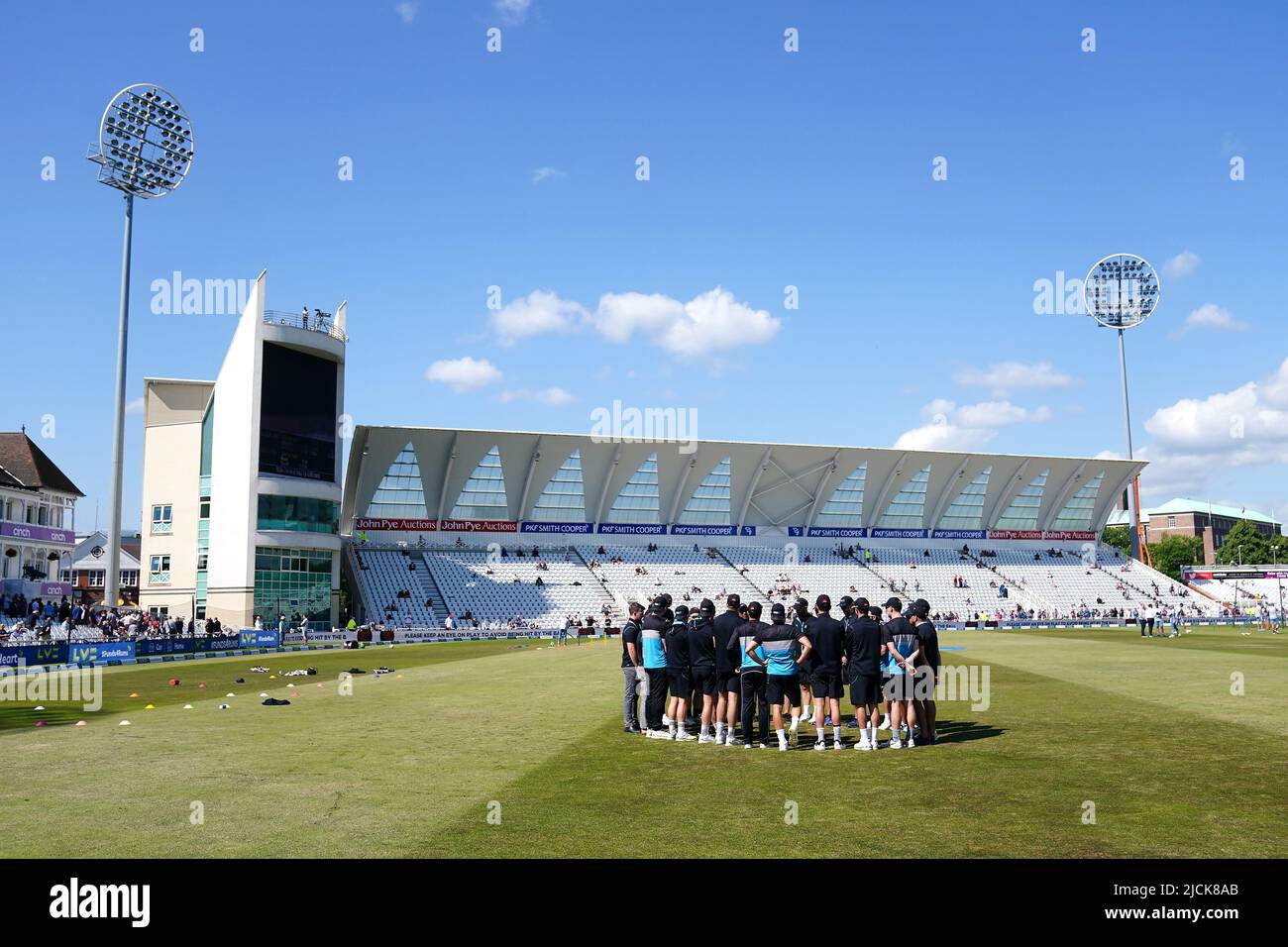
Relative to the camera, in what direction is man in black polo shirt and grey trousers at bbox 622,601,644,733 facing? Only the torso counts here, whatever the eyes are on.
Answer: to the viewer's right

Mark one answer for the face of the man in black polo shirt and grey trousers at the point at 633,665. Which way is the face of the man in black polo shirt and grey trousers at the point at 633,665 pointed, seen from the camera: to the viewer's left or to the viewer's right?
to the viewer's right

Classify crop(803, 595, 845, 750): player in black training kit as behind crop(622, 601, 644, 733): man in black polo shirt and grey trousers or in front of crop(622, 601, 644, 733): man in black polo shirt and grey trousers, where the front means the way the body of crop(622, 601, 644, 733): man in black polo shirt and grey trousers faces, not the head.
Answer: in front

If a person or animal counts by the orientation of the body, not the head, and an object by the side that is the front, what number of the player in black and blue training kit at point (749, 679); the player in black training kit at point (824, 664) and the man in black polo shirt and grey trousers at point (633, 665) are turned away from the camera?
2

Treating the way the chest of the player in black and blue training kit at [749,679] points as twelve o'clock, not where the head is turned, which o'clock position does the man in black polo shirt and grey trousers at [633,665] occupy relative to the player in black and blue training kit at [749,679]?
the man in black polo shirt and grey trousers at [633,665] is roughly at 10 o'clock from the player in black and blue training kit at [749,679].

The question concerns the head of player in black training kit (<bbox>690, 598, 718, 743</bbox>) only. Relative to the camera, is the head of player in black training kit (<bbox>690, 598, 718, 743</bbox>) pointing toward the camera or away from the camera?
away from the camera

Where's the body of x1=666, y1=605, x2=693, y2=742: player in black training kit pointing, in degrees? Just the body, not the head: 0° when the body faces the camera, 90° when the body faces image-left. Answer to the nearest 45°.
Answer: approximately 225°

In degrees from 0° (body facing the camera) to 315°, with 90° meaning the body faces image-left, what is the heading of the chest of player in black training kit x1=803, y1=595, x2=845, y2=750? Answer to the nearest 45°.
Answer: approximately 180°

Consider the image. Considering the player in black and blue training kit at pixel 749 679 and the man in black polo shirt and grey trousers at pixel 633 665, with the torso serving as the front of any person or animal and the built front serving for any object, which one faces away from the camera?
the player in black and blue training kit at pixel 749 679

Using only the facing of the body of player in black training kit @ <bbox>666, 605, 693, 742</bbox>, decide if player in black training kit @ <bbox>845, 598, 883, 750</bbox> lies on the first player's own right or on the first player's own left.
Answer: on the first player's own right

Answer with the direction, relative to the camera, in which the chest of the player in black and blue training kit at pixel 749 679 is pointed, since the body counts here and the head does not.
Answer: away from the camera

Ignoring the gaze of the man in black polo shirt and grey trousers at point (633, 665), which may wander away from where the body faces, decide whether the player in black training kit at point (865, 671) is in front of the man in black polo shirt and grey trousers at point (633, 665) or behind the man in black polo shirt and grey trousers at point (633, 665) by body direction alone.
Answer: in front

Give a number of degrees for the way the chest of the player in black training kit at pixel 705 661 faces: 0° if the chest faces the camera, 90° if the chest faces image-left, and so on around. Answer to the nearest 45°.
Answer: approximately 225°
